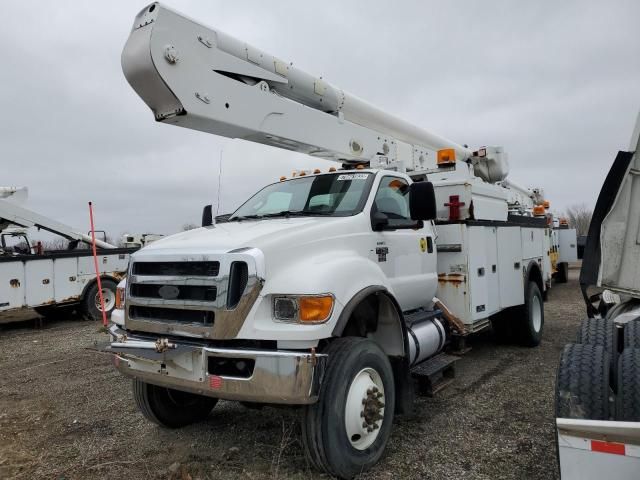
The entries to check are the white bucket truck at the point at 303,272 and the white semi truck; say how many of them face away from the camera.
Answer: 1

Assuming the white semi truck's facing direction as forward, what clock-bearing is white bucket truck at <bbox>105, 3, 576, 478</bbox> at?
The white bucket truck is roughly at 9 o'clock from the white semi truck.

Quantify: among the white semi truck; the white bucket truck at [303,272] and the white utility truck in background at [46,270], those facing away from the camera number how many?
1

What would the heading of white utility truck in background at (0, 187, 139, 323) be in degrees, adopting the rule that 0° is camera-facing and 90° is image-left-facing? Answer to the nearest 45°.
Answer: approximately 90°

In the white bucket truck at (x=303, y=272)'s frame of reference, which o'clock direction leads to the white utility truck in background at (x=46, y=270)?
The white utility truck in background is roughly at 3 o'clock from the white bucket truck.

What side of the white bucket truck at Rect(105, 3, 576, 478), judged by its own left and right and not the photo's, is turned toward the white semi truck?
left

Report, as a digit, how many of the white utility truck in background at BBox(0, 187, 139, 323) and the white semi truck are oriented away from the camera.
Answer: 1

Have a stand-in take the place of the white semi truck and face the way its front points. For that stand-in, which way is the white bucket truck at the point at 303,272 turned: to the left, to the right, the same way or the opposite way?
the opposite way

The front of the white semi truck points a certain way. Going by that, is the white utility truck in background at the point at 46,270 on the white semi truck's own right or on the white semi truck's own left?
on the white semi truck's own left

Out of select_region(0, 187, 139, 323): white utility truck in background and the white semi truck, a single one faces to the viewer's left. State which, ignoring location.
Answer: the white utility truck in background

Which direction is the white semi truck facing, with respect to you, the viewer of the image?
facing away from the viewer

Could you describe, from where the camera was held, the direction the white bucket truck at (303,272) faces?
facing the viewer and to the left of the viewer
